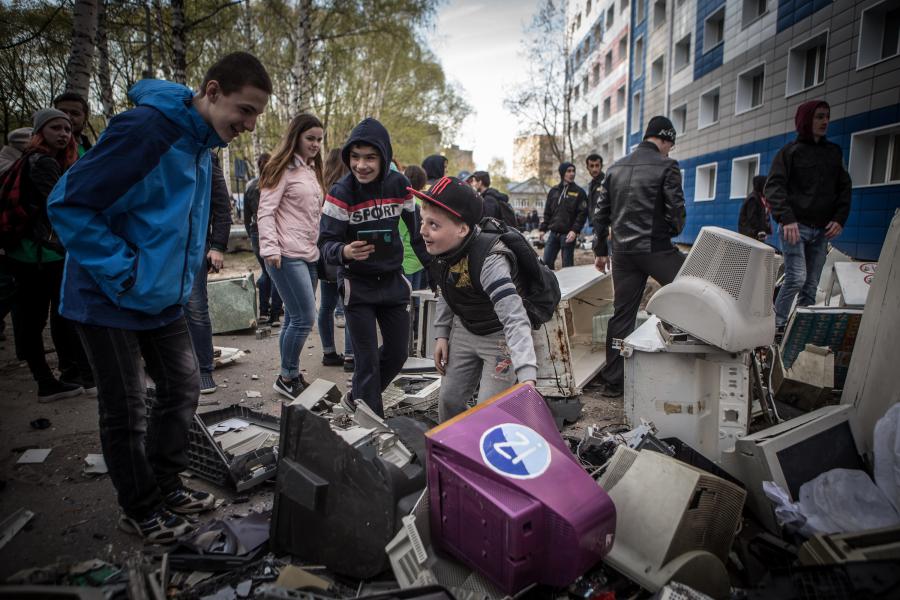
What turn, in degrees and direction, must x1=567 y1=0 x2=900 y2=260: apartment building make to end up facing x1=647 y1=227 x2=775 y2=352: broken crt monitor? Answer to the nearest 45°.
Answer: approximately 45° to its left

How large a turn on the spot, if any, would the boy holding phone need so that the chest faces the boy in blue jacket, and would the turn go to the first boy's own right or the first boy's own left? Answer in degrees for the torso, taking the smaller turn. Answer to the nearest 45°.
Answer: approximately 45° to the first boy's own right

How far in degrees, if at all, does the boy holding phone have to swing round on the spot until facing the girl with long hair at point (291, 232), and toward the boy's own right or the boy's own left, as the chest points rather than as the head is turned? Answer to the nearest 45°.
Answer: approximately 135° to the boy's own right

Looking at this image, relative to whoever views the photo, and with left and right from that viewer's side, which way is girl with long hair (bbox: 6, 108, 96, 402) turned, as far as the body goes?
facing to the right of the viewer

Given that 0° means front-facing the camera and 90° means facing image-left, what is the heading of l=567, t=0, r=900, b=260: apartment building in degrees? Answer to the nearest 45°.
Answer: approximately 45°

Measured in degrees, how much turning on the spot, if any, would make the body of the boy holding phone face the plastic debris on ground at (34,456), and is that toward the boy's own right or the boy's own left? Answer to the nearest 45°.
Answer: approximately 90° to the boy's own right
